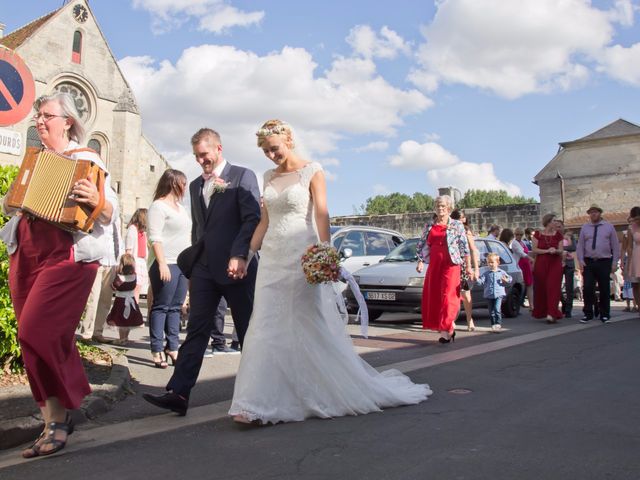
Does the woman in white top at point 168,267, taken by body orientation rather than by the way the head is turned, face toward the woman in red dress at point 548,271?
no

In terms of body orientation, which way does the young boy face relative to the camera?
toward the camera

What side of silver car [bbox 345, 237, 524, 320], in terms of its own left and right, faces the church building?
right

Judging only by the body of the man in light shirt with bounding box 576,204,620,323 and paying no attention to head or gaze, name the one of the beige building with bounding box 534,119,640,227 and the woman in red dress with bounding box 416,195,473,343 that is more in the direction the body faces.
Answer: the woman in red dress

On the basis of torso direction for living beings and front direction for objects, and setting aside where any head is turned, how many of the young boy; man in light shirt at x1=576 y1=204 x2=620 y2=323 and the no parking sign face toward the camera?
3

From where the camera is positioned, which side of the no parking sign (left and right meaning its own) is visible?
front

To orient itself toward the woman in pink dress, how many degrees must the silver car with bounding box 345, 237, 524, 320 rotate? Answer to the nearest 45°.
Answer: approximately 135° to its left

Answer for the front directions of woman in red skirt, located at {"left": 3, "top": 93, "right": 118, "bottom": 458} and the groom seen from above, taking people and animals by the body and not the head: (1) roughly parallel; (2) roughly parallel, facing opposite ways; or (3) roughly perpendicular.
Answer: roughly parallel

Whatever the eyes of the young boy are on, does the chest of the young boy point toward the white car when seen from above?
no

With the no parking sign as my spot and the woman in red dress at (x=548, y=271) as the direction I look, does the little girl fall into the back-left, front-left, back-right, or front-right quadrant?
front-left

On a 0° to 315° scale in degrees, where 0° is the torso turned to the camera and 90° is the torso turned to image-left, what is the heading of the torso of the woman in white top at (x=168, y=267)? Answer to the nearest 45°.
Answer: approximately 315°

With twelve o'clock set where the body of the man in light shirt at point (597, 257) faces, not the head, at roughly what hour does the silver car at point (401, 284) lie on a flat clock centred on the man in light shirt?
The silver car is roughly at 2 o'clock from the man in light shirt.

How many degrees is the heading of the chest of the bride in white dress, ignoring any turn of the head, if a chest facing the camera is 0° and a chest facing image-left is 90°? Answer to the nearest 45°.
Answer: approximately 45°

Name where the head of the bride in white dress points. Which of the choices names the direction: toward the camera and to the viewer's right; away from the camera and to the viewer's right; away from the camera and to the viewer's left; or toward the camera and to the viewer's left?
toward the camera and to the viewer's left

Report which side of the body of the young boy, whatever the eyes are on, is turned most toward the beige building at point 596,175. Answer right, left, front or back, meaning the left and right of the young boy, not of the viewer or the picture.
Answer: back

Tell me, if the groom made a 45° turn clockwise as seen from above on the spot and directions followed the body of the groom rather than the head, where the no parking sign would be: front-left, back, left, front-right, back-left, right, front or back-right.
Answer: front-right
